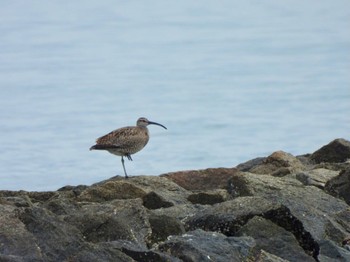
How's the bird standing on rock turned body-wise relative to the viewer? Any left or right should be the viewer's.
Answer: facing to the right of the viewer

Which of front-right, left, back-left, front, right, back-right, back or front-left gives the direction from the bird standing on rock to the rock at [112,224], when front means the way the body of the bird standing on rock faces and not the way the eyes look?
right

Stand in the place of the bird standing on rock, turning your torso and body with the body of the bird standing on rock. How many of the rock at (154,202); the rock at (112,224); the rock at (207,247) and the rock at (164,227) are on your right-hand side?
4

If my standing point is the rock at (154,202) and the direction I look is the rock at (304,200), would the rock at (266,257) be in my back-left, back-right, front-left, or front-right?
front-right

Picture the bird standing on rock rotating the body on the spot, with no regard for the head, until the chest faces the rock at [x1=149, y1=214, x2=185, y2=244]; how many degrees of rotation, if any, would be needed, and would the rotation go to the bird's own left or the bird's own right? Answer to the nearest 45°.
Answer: approximately 90° to the bird's own right

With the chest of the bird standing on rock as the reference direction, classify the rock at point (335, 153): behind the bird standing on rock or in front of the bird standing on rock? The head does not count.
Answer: in front

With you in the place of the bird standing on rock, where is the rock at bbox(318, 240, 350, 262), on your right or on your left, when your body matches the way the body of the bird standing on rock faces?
on your right

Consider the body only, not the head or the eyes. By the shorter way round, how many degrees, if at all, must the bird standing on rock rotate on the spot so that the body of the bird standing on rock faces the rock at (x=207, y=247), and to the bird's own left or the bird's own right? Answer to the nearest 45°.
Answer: approximately 90° to the bird's own right

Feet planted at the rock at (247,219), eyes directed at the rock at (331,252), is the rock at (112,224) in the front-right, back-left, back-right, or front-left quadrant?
back-right

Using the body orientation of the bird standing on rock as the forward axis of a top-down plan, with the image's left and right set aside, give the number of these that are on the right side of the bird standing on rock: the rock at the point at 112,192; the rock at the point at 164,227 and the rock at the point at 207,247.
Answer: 3
